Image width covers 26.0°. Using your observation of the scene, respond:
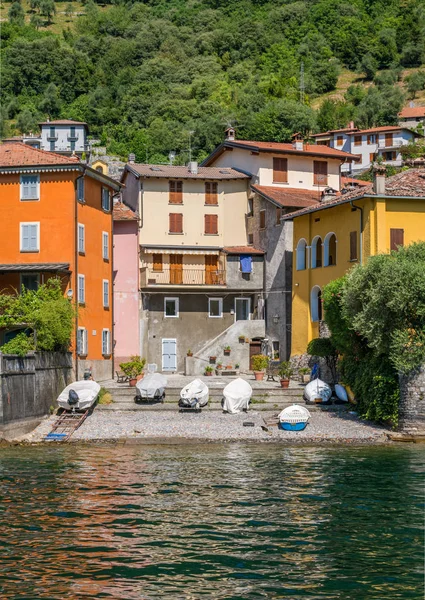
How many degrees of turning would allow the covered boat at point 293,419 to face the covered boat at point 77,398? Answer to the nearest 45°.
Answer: approximately 90° to its left

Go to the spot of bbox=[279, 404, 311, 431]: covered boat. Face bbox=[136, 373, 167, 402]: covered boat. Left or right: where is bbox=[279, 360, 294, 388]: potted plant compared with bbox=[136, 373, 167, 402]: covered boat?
right

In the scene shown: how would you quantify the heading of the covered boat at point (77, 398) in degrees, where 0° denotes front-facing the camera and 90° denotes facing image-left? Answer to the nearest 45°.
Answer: approximately 225°

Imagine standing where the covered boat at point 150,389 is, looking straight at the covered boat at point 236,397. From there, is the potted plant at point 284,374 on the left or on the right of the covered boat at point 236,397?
left

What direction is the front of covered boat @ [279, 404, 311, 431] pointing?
away from the camera
